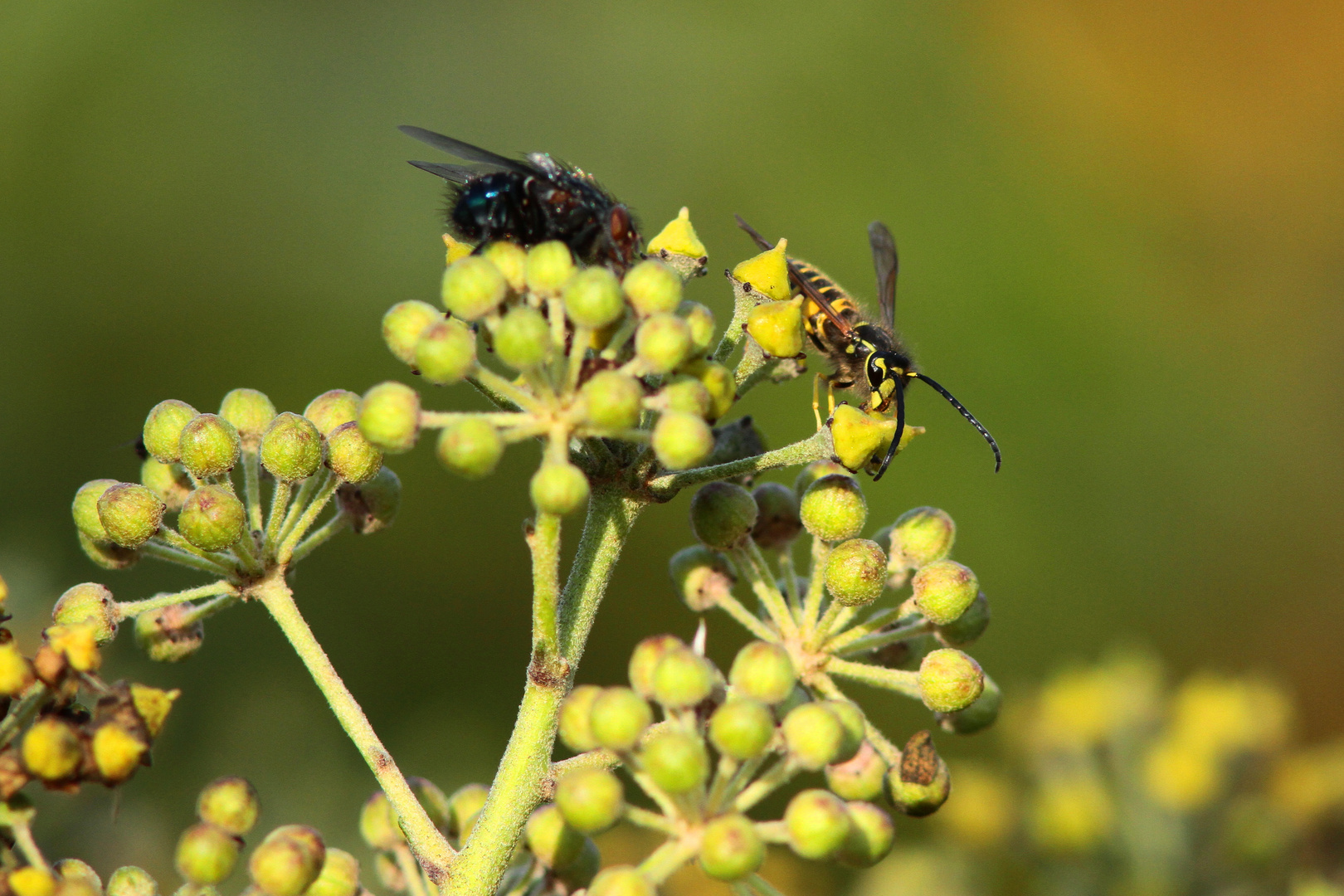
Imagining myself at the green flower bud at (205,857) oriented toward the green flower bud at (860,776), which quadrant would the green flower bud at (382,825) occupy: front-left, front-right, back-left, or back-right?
front-left

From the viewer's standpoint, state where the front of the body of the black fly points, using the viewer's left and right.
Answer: facing to the right of the viewer

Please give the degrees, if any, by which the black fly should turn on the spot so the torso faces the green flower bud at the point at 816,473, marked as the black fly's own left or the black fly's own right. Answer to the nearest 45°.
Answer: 0° — it already faces it
